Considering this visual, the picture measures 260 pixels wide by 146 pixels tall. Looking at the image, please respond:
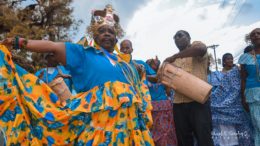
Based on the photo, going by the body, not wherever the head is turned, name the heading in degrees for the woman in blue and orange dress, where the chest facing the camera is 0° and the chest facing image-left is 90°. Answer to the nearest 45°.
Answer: approximately 315°

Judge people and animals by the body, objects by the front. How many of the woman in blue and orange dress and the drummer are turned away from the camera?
0

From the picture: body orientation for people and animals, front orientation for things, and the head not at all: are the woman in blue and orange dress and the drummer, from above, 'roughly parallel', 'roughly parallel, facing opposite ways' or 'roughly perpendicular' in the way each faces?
roughly perpendicular

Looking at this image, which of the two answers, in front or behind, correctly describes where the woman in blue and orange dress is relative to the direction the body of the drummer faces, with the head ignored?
in front

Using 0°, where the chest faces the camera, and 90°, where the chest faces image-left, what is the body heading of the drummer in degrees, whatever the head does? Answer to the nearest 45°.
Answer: approximately 45°

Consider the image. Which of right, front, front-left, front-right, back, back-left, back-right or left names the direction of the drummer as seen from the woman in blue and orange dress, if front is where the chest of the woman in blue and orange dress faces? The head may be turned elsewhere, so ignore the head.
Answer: left
